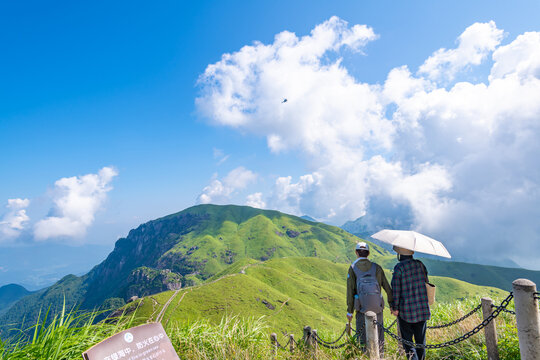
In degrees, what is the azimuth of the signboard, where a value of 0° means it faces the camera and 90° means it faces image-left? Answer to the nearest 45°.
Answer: approximately 0°

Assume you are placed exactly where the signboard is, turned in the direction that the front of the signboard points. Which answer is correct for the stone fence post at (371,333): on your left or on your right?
on your left

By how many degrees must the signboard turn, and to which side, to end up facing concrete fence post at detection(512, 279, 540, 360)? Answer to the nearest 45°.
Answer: approximately 90° to its left

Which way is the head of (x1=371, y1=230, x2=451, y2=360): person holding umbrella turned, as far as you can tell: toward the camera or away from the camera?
away from the camera

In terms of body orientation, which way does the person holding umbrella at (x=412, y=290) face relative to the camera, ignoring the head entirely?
away from the camera

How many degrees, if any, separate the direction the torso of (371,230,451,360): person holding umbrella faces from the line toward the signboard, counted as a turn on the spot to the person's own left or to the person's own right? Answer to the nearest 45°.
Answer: approximately 135° to the person's own left

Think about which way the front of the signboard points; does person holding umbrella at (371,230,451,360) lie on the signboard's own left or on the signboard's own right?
on the signboard's own left

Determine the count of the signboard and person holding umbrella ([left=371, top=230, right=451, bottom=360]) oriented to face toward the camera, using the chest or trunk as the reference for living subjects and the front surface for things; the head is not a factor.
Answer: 1
